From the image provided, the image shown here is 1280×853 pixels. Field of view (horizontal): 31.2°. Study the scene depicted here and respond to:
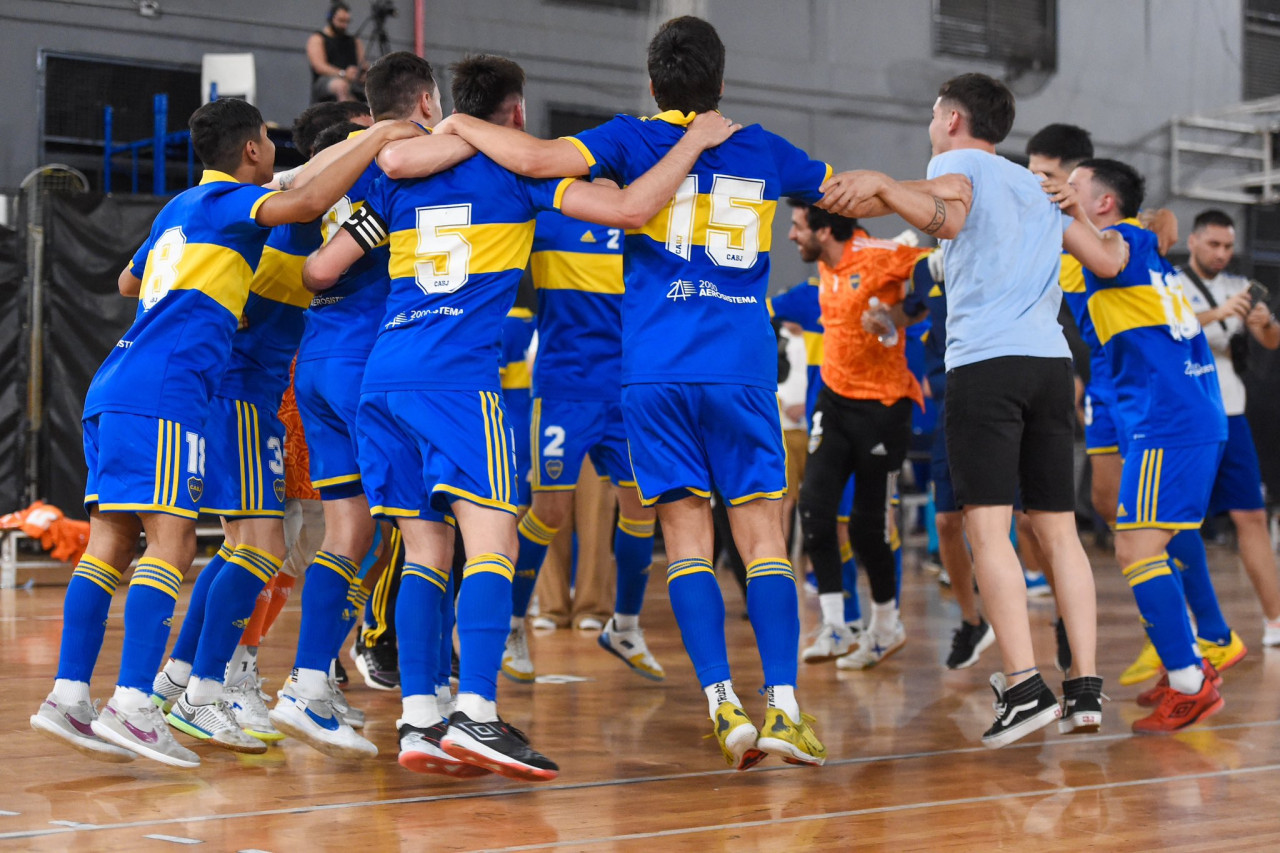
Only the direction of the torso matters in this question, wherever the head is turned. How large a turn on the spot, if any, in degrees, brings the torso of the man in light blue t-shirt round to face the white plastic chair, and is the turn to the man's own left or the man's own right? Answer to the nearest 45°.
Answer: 0° — they already face it

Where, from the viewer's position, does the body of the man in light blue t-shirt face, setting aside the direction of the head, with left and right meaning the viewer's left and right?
facing away from the viewer and to the left of the viewer
